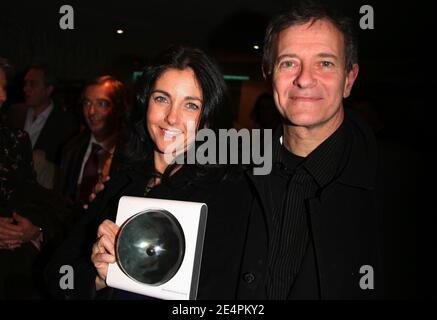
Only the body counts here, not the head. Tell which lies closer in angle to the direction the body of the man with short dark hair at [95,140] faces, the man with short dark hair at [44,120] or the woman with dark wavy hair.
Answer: the woman with dark wavy hair

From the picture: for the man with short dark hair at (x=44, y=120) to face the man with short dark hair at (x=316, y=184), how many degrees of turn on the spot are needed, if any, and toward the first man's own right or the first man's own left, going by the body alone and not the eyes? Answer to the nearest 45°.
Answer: approximately 45° to the first man's own left

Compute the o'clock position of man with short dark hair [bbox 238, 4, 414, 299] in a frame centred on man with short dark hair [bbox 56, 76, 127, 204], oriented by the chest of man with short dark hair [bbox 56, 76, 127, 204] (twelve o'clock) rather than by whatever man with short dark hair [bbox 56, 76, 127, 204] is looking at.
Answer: man with short dark hair [bbox 238, 4, 414, 299] is roughly at 10 o'clock from man with short dark hair [bbox 56, 76, 127, 204].

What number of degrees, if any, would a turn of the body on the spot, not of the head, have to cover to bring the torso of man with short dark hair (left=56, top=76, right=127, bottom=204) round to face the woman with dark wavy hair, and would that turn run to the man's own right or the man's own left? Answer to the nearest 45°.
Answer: approximately 45° to the man's own left

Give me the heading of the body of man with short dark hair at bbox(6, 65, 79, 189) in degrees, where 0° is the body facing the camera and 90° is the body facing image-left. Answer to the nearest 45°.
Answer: approximately 45°

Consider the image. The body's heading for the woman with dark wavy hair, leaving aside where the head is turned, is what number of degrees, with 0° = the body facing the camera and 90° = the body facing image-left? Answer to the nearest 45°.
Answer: approximately 0°

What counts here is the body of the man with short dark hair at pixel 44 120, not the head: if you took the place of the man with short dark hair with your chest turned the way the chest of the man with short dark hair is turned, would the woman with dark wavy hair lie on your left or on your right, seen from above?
on your left

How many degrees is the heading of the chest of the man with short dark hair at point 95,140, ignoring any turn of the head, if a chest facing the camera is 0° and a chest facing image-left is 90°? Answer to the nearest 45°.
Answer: approximately 45°
